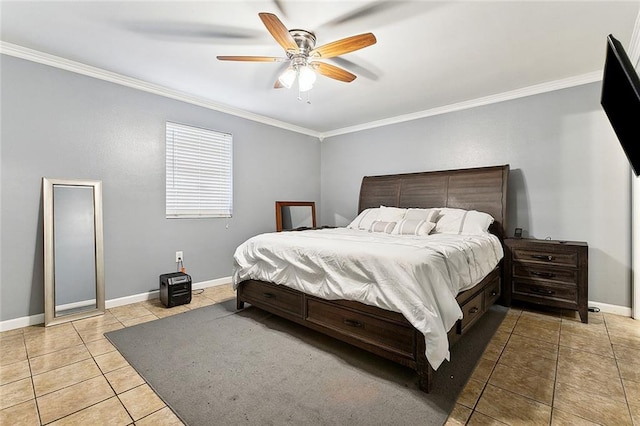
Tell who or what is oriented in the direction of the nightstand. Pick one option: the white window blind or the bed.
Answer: the white window blind

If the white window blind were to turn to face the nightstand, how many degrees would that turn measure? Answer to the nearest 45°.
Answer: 0° — it already faces it

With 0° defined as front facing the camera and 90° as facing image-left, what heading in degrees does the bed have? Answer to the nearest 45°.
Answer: approximately 45°

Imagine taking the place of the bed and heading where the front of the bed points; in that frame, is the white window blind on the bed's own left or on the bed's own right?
on the bed's own right

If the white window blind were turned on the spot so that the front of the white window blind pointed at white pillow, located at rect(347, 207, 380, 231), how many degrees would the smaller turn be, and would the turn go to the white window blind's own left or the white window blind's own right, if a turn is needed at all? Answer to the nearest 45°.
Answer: approximately 45° to the white window blind's own left

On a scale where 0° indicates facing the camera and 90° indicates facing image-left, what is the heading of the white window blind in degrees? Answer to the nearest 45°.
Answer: approximately 315°
